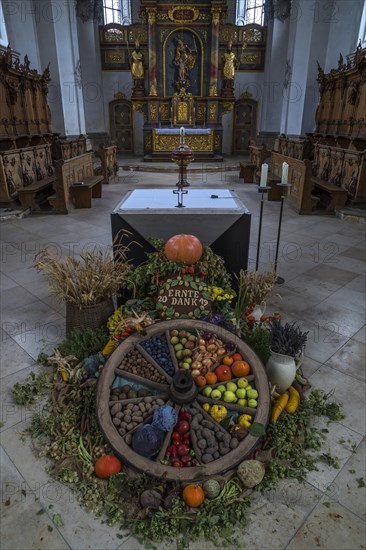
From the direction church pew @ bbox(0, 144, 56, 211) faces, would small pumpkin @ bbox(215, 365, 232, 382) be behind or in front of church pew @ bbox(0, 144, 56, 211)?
in front

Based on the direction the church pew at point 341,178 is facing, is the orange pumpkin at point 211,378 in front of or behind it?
in front

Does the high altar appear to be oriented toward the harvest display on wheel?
yes

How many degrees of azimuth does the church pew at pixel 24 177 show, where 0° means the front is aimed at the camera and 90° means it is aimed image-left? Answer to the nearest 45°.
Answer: approximately 315°

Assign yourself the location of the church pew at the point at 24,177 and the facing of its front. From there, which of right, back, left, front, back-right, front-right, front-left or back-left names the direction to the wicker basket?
front-right

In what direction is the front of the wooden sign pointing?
toward the camera

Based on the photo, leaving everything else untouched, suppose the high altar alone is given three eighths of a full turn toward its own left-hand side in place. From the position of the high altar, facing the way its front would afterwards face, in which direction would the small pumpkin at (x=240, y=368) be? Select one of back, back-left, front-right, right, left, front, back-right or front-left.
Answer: back-right

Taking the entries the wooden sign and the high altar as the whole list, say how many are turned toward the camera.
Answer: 2

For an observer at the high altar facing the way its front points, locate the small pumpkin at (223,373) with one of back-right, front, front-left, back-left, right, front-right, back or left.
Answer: front

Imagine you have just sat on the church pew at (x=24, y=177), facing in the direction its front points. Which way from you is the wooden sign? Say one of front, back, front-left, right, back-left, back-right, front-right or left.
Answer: front-right

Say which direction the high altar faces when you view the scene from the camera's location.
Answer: facing the viewer

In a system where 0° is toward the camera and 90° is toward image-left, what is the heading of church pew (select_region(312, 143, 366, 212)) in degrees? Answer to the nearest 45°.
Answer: approximately 45°

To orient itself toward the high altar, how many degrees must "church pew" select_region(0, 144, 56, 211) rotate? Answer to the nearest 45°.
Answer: approximately 90° to its left

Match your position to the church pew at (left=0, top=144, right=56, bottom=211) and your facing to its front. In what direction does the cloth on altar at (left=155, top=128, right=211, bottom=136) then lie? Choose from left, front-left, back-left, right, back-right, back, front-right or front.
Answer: left
